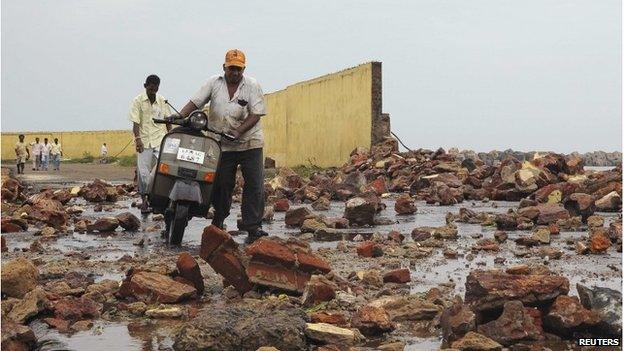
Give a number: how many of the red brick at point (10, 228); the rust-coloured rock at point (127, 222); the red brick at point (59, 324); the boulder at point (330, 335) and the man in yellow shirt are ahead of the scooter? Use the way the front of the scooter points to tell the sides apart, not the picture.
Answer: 2

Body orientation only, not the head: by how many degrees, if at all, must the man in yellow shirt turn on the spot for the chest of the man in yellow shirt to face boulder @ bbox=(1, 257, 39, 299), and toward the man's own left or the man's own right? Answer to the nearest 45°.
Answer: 0° — they already face it

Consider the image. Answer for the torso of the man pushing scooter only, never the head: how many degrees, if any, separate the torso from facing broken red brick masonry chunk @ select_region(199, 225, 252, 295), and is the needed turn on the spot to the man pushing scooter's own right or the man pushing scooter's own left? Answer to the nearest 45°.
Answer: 0° — they already face it

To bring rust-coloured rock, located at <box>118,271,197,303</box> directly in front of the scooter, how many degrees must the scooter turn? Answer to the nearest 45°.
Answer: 0° — it already faces it

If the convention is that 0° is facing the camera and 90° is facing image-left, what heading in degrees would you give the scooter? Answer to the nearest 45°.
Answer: approximately 0°

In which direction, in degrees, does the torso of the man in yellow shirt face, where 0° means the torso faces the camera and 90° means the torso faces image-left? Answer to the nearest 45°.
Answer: approximately 0°

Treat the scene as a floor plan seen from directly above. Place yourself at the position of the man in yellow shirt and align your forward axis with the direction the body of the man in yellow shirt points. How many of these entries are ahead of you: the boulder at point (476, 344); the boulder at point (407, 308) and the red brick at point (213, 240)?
3

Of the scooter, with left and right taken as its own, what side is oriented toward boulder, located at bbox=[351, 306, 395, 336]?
front
